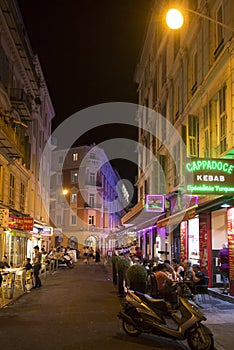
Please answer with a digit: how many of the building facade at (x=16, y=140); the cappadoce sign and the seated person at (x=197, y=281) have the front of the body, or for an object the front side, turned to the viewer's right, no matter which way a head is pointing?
1

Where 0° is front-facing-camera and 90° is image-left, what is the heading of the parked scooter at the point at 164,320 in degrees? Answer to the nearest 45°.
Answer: approximately 315°

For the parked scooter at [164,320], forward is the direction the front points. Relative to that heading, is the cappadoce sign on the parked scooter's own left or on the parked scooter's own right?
on the parked scooter's own left

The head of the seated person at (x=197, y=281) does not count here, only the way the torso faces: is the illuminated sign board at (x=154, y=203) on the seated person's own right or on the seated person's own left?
on the seated person's own right

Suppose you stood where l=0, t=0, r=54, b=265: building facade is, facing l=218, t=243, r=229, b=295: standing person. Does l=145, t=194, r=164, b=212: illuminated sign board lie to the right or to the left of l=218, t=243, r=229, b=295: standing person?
left

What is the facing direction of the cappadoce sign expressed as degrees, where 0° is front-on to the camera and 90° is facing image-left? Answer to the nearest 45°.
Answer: approximately 0°

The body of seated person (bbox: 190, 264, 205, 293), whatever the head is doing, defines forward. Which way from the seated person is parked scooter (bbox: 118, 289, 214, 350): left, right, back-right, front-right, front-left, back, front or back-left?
left

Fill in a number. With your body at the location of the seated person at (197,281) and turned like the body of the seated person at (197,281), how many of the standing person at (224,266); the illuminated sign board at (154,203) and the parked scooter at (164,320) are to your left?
1

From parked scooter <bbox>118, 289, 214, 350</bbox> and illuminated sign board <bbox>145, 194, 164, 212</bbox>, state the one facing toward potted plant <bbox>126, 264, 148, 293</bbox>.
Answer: the illuminated sign board

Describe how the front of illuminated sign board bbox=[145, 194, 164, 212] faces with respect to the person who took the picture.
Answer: facing the viewer

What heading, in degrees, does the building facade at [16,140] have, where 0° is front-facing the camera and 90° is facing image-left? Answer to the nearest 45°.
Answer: approximately 270°
